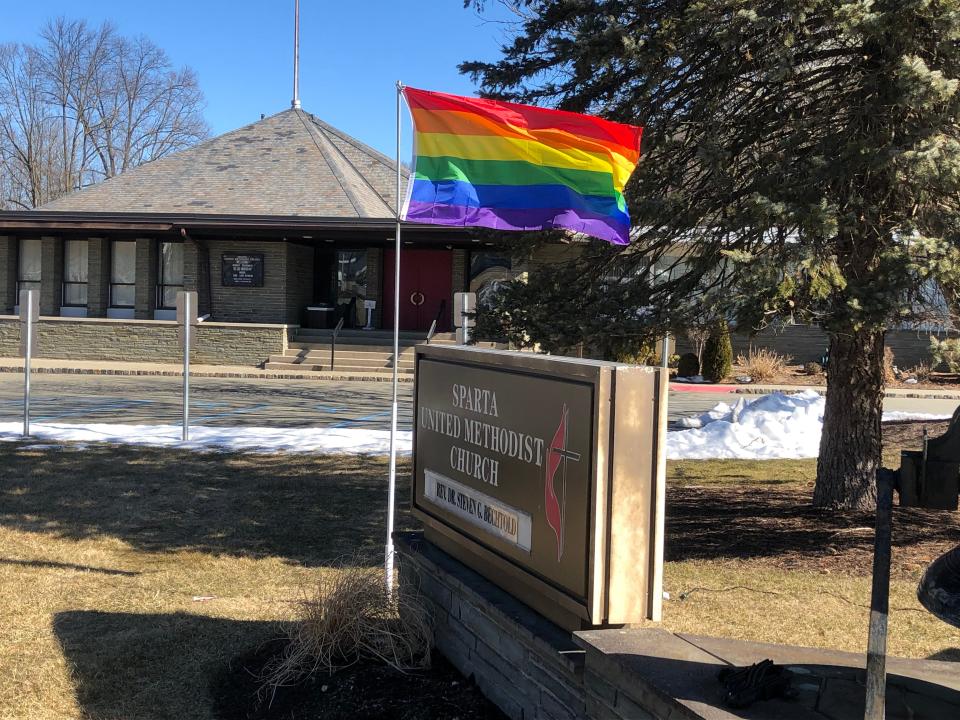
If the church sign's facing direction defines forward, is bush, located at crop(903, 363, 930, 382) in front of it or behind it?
behind

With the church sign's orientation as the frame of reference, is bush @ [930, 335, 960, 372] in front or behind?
behind

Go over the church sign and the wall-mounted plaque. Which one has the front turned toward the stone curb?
the wall-mounted plaque

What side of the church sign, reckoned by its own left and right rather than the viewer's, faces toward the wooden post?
left

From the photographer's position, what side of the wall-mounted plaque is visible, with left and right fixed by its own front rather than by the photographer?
front

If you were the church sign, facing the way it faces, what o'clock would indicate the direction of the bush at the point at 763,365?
The bush is roughly at 5 o'clock from the church sign.

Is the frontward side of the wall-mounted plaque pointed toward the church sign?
yes

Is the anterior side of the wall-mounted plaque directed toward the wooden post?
yes

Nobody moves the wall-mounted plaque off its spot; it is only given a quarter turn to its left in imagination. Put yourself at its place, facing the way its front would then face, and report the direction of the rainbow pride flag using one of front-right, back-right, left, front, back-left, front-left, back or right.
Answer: right

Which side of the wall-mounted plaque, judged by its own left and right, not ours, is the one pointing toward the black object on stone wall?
front

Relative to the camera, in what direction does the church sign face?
facing the viewer and to the left of the viewer

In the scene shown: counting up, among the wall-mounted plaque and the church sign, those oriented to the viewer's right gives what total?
0

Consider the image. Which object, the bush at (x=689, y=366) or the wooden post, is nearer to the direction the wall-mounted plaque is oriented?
the wooden post

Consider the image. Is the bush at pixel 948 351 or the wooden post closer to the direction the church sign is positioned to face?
the wooden post

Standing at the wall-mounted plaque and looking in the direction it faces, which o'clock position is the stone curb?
The stone curb is roughly at 12 o'clock from the wall-mounted plaque.

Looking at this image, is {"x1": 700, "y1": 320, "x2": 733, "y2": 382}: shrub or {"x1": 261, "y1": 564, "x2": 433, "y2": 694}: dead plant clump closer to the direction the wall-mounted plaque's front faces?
the dead plant clump
